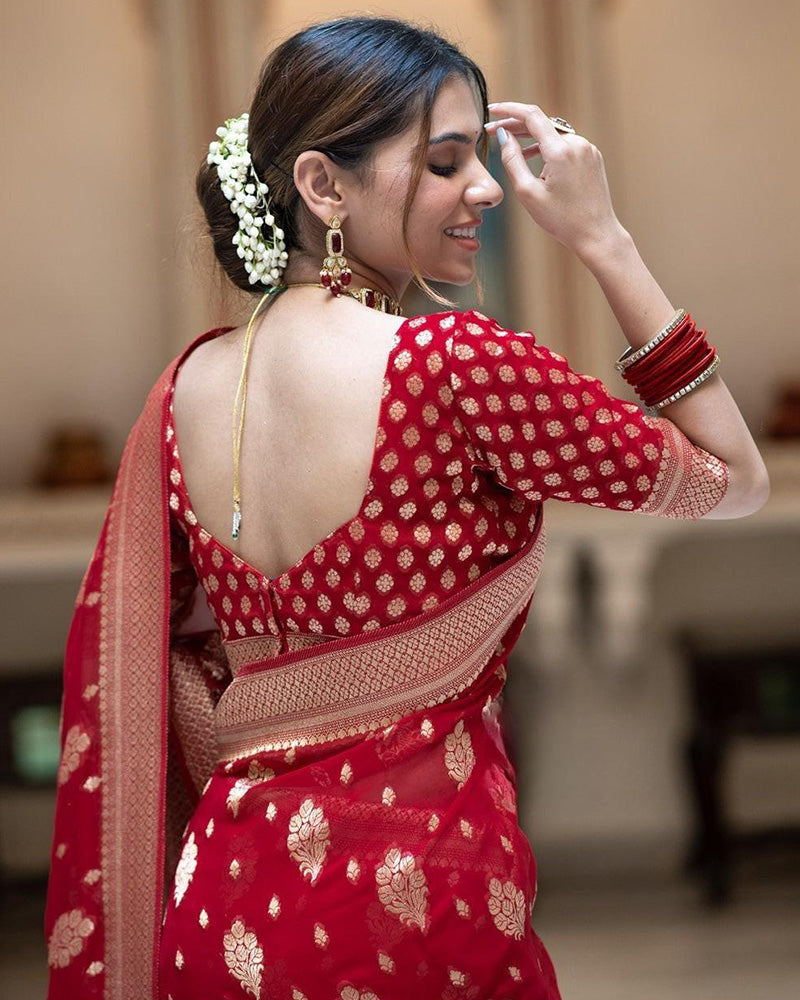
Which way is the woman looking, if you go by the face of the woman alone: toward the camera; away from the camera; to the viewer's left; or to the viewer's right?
to the viewer's right

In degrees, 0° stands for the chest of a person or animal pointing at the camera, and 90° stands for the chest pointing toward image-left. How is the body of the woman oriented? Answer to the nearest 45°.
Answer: approximately 225°
